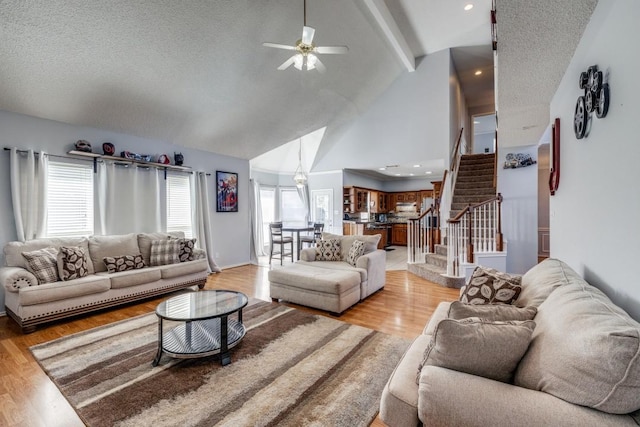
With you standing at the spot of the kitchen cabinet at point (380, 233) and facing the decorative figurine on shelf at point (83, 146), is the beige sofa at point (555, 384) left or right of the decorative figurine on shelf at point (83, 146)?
left

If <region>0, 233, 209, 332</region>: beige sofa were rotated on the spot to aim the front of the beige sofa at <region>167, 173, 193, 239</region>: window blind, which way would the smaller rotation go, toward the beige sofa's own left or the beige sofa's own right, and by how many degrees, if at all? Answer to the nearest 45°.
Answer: approximately 90° to the beige sofa's own left

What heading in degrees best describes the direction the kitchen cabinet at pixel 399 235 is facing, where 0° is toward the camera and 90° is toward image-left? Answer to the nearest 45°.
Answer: approximately 0°

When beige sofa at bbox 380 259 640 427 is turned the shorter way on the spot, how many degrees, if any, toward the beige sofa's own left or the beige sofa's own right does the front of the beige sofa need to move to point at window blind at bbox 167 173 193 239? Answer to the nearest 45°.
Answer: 0° — it already faces it

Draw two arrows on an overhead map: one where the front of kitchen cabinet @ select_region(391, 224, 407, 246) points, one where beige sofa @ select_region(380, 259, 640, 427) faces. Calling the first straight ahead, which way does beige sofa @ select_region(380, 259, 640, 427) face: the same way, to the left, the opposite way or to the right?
to the right

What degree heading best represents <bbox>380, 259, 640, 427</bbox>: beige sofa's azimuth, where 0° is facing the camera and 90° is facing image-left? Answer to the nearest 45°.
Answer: approximately 90°

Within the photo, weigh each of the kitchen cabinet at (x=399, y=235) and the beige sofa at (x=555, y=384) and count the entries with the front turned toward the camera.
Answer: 1
